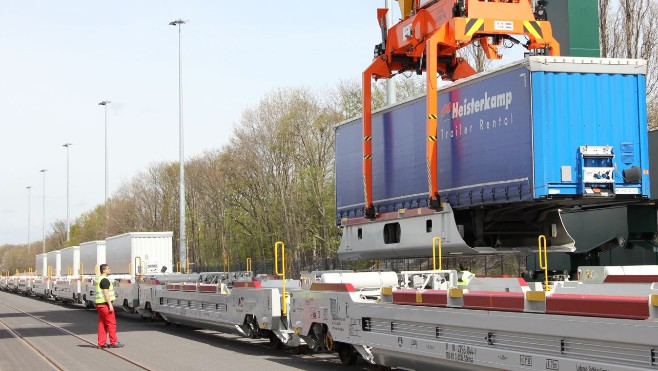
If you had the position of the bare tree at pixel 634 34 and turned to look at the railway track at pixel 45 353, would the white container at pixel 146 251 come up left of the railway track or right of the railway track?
right

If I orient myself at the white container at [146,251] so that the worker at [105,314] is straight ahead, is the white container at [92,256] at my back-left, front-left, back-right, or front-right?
back-right

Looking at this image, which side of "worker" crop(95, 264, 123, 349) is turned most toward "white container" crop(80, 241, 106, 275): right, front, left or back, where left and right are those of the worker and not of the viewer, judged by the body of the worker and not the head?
left

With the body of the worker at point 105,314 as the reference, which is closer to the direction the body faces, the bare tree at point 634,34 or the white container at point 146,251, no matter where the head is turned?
the bare tree

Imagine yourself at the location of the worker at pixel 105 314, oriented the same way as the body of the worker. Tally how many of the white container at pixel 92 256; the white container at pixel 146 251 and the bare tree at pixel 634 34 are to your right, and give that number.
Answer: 0

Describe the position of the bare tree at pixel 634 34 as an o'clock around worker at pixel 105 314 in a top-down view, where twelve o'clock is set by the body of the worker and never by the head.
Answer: The bare tree is roughly at 11 o'clock from the worker.

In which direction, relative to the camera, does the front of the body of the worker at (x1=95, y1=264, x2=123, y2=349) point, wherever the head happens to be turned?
to the viewer's right

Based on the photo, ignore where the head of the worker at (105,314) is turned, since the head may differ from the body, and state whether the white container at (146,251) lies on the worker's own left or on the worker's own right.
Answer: on the worker's own left
